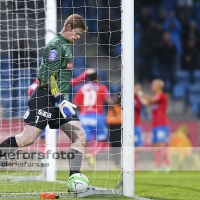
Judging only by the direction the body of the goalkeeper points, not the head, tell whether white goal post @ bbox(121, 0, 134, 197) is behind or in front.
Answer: in front

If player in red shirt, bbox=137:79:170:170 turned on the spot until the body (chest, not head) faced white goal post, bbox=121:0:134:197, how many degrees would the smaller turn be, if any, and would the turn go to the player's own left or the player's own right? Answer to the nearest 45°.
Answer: approximately 90° to the player's own left

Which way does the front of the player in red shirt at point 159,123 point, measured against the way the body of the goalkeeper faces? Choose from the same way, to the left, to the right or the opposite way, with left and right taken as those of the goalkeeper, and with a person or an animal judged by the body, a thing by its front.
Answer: the opposite way
